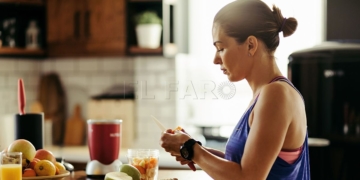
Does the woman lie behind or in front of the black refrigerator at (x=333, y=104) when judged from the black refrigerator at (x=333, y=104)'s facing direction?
in front

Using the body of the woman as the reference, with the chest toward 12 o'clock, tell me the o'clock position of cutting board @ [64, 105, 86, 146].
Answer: The cutting board is roughly at 2 o'clock from the woman.

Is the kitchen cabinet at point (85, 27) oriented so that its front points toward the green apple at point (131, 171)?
yes

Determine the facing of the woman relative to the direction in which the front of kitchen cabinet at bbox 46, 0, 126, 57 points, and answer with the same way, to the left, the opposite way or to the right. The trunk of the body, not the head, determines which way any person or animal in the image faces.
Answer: to the right

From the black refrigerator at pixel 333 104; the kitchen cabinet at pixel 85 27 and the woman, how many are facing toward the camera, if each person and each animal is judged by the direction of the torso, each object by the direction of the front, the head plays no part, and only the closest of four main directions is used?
2

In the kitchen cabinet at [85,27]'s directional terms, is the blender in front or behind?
in front

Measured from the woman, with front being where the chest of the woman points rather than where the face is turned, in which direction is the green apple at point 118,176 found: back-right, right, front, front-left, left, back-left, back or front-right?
front

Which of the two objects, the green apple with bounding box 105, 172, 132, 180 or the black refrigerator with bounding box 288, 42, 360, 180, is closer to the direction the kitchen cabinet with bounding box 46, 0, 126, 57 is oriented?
the green apple

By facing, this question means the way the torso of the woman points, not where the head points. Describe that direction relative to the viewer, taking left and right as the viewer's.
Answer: facing to the left of the viewer

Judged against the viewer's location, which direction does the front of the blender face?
facing the viewer and to the right of the viewer

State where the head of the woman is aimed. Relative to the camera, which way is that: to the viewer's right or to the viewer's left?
to the viewer's left
